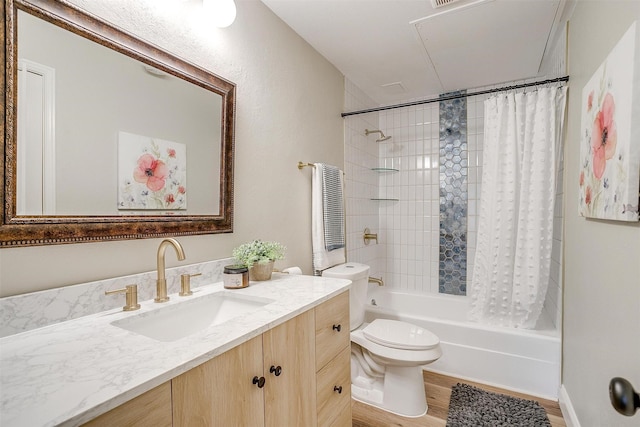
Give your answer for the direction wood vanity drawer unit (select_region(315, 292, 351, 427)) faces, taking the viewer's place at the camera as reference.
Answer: facing the viewer and to the right of the viewer

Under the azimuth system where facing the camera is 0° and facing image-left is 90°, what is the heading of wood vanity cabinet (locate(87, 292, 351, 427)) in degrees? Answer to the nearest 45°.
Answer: approximately 315°

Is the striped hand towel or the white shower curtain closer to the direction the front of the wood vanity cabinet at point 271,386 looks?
the white shower curtain

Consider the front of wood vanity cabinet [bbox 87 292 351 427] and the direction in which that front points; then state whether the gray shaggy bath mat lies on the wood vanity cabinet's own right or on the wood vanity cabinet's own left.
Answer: on the wood vanity cabinet's own left

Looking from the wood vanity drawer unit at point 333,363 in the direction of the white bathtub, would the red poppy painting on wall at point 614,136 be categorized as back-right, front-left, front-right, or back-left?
front-right

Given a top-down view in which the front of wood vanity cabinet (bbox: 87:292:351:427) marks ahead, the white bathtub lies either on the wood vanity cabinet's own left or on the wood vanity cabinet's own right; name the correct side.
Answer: on the wood vanity cabinet's own left

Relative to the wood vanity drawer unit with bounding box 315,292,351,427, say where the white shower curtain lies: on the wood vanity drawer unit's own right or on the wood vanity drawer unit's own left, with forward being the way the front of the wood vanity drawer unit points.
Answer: on the wood vanity drawer unit's own left

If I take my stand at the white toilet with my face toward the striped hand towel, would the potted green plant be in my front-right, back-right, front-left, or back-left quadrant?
front-left

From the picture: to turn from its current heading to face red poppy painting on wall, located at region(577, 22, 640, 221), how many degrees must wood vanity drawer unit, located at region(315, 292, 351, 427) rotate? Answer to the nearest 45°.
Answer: approximately 45° to its left

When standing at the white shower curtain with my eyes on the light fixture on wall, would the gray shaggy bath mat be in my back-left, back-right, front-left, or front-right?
front-left

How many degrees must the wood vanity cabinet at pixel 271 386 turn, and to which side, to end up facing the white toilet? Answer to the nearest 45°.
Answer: approximately 90° to its left
